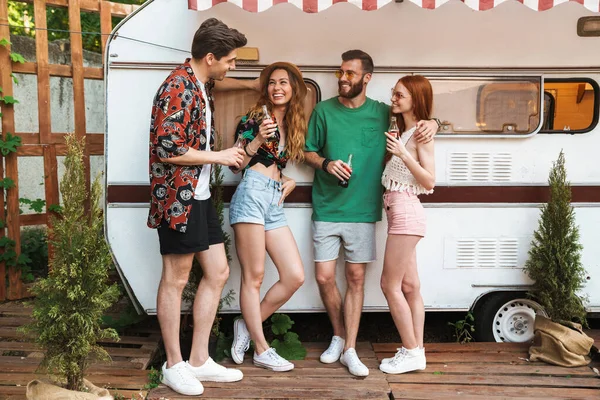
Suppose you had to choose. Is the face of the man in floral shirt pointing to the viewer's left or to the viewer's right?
to the viewer's right

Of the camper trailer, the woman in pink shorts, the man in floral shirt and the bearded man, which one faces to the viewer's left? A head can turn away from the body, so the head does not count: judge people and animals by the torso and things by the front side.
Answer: the woman in pink shorts

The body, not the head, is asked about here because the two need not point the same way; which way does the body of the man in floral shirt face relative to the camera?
to the viewer's right

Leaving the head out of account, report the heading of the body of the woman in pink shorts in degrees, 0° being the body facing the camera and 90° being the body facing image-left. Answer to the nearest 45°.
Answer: approximately 90°

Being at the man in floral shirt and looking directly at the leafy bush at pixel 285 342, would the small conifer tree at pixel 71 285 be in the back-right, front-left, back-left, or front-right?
back-left

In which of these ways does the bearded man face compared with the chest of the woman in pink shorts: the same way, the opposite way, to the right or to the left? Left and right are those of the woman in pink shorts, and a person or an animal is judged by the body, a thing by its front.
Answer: to the left

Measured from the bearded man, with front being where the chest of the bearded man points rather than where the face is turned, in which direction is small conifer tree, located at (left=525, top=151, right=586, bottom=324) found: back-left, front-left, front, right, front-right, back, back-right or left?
left

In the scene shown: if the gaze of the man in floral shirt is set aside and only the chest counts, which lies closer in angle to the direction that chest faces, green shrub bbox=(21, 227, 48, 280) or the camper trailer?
the camper trailer

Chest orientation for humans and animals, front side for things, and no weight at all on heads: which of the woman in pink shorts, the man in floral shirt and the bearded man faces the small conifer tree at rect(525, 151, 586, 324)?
the man in floral shirt

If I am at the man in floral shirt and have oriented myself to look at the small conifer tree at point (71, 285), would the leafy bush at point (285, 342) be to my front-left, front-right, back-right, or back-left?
back-right

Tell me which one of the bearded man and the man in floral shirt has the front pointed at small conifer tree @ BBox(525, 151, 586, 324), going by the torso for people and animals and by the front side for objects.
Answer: the man in floral shirt

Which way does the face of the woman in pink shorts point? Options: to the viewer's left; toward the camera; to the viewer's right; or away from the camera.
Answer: to the viewer's left

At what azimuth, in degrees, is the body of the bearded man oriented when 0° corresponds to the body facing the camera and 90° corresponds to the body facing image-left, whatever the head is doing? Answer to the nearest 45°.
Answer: approximately 0°
